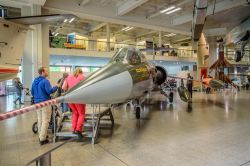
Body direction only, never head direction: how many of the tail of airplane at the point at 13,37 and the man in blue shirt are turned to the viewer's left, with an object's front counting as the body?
1

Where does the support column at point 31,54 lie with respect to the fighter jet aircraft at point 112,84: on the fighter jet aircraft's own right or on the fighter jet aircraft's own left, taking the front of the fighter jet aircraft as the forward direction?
on the fighter jet aircraft's own right

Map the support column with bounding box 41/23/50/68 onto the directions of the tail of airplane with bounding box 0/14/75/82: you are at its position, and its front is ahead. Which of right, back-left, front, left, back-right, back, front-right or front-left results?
right

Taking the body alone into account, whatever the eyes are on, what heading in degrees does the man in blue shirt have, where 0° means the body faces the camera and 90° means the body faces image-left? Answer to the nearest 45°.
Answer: approximately 225°

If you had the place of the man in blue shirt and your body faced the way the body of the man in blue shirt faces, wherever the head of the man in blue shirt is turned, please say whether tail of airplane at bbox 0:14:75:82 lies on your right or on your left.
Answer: on your left

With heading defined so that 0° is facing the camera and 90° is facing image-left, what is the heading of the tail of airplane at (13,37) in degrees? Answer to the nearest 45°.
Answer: approximately 90°

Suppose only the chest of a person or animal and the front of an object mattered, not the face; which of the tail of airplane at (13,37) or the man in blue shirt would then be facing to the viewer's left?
the tail of airplane

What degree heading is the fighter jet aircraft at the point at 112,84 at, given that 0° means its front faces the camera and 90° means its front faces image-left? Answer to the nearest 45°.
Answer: approximately 45°

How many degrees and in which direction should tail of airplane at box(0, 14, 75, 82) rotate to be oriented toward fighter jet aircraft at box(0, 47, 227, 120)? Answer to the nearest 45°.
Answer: approximately 135° to its left

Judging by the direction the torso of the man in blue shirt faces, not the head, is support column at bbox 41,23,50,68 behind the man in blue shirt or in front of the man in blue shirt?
in front
